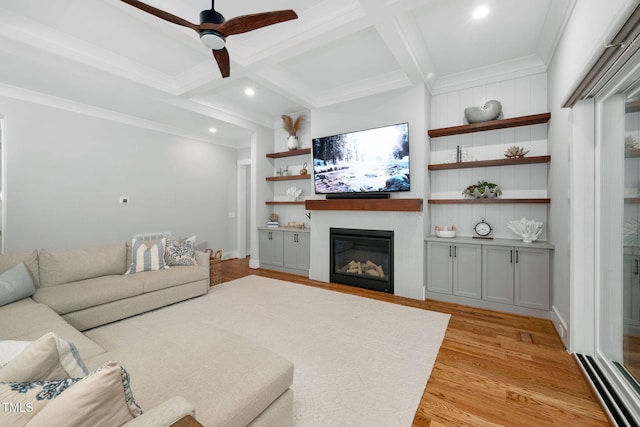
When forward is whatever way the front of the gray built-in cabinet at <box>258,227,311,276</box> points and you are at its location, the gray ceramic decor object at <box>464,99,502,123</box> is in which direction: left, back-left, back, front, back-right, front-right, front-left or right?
left

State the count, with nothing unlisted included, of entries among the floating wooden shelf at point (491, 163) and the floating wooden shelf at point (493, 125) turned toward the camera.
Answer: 2

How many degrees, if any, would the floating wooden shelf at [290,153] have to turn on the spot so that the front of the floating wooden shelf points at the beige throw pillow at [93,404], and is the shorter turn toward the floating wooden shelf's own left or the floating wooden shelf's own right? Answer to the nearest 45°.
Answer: approximately 45° to the floating wooden shelf's own left

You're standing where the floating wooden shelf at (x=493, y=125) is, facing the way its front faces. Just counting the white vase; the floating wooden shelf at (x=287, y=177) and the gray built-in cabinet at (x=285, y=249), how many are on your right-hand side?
3

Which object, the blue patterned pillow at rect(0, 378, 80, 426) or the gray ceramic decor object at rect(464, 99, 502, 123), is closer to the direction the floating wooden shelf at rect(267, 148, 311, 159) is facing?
the blue patterned pillow

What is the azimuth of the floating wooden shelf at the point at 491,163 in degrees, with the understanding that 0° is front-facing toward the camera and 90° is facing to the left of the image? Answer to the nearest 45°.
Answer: approximately 0°

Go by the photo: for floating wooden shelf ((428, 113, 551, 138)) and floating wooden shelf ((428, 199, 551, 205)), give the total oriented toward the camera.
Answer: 2

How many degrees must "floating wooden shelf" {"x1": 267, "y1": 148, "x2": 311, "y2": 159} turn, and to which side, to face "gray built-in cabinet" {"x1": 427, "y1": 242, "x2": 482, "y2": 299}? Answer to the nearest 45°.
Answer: approximately 90° to its left

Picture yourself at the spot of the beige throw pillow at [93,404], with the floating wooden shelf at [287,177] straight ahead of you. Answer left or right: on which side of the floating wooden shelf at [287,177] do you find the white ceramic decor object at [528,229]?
right

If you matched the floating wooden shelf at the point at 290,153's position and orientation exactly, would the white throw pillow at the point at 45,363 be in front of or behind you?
in front
